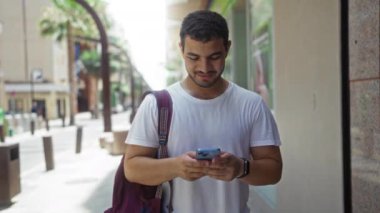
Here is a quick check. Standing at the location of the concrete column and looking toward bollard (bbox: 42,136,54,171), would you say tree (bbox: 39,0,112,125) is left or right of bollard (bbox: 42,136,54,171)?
right

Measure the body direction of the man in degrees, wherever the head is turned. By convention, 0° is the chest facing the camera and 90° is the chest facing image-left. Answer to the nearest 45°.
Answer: approximately 0°

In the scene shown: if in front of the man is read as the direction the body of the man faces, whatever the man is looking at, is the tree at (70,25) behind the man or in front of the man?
behind
